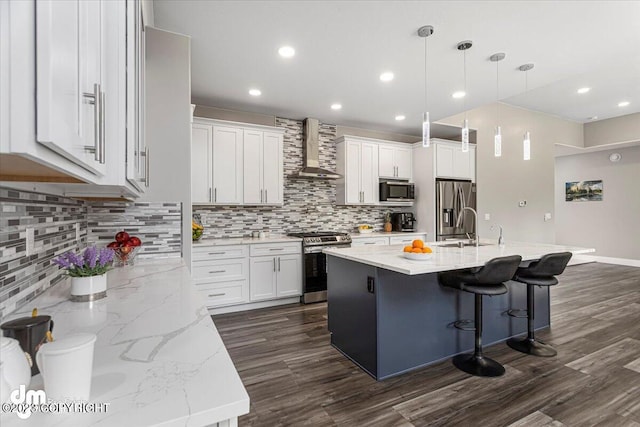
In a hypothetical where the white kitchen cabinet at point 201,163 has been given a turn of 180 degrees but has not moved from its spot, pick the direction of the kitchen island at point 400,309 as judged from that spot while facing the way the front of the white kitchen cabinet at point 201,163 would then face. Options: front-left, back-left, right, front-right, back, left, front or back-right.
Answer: back-right

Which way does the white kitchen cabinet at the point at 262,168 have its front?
toward the camera

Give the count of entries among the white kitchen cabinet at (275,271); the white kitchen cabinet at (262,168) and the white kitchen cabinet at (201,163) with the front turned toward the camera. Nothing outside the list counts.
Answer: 3

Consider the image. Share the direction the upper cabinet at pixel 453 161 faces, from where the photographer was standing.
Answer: facing the viewer and to the right of the viewer

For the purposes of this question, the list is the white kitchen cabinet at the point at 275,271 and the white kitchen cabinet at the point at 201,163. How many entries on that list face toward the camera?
2

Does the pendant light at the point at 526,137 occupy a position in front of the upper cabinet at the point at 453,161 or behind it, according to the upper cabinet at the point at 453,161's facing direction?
in front

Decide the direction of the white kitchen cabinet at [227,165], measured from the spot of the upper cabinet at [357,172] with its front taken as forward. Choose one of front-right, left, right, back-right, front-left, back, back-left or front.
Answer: right

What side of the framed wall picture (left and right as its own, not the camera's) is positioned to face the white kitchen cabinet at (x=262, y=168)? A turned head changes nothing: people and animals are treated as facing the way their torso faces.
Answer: front

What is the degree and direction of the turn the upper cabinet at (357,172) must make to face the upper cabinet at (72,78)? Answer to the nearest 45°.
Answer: approximately 45° to its right

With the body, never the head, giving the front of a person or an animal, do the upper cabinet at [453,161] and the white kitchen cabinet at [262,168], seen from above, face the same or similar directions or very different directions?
same or similar directions

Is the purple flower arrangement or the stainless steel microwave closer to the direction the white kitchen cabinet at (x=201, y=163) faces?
the purple flower arrangement

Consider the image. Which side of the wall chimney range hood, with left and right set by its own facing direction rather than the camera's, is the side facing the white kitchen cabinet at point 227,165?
right

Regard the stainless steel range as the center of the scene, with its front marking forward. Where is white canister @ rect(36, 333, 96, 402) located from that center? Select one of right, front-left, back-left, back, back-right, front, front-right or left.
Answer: front-right

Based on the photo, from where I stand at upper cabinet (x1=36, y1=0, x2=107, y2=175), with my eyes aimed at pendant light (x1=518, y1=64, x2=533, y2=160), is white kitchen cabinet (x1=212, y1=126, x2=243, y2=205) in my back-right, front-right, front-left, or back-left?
front-left

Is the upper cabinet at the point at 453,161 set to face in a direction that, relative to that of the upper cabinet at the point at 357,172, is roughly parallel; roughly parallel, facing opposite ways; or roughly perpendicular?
roughly parallel

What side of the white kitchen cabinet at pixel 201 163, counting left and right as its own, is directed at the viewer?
front

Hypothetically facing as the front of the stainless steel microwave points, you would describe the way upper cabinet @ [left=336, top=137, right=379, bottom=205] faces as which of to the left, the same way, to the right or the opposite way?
the same way

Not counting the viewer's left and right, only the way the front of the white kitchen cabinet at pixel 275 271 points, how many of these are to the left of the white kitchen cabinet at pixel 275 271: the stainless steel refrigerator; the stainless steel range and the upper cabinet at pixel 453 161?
3
